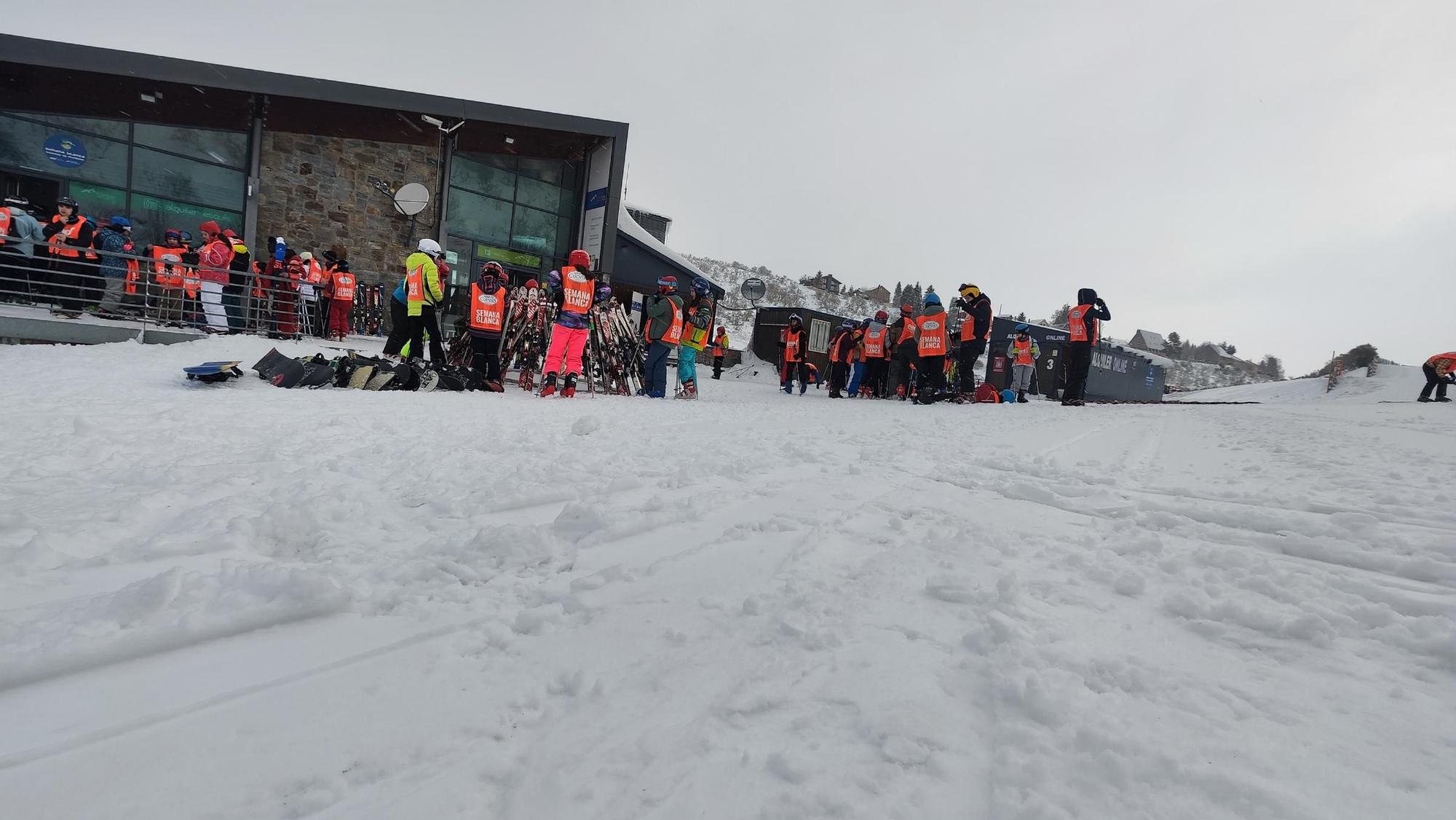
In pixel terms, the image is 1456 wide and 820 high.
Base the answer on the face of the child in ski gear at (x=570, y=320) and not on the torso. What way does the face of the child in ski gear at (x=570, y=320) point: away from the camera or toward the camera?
away from the camera

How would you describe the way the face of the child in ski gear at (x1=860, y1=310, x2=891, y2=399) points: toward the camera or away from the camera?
away from the camera

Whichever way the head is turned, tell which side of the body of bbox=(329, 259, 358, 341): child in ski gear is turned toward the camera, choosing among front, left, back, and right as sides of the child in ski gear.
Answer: back

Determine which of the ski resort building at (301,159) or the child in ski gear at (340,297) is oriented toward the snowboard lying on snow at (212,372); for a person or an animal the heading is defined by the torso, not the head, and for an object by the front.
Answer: the ski resort building

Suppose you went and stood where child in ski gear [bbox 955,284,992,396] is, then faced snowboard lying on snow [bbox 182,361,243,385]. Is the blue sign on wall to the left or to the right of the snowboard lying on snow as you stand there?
right

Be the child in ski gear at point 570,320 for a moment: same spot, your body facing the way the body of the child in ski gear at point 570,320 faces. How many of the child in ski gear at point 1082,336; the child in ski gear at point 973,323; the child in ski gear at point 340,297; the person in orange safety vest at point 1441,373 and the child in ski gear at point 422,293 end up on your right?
3

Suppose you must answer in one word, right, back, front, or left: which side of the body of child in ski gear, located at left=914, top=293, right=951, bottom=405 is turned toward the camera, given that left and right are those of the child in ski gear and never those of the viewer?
back

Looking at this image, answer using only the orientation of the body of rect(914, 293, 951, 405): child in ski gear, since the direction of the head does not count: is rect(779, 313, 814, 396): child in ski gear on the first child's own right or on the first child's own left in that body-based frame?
on the first child's own left

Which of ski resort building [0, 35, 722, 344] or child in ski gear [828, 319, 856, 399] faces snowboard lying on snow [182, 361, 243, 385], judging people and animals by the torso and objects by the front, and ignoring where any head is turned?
the ski resort building

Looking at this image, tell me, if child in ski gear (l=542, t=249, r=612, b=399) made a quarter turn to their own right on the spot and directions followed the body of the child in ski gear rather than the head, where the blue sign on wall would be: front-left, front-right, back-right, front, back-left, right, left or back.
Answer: back-left
